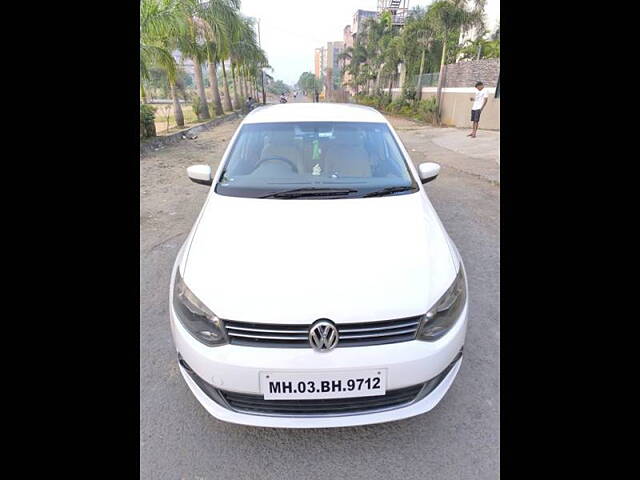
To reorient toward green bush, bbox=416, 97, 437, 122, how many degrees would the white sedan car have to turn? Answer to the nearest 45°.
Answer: approximately 180°

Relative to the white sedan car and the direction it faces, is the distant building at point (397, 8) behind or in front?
behind

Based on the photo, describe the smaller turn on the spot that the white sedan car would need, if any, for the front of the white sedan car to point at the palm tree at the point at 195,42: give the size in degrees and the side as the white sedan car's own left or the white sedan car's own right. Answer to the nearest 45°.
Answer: approximately 180°

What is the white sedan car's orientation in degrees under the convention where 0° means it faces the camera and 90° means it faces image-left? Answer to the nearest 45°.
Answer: approximately 0°

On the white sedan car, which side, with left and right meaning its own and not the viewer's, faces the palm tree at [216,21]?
back

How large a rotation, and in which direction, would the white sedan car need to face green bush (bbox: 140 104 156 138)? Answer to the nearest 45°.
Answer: approximately 135° to its right

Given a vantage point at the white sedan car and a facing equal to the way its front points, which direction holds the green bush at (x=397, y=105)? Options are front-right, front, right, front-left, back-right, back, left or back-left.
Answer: back

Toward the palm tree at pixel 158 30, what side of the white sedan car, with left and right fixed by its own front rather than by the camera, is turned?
back

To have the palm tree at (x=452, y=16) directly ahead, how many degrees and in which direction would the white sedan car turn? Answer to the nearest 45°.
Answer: approximately 180°

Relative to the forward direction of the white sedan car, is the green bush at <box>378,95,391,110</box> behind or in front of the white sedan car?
behind
